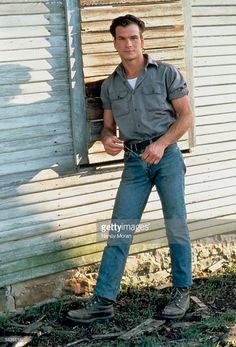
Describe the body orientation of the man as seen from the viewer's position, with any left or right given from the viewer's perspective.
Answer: facing the viewer and to the left of the viewer
